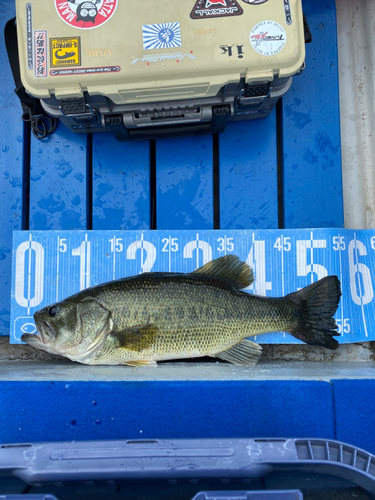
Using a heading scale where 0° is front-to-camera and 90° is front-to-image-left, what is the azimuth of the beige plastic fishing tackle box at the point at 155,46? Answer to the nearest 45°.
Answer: approximately 0°
